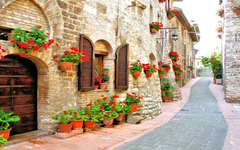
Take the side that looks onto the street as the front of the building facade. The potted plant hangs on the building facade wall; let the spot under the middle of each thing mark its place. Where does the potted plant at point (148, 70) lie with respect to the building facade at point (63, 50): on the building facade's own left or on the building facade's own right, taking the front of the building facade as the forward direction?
on the building facade's own left

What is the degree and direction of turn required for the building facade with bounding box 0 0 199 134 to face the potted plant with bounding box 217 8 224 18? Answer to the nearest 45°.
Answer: approximately 90° to its left

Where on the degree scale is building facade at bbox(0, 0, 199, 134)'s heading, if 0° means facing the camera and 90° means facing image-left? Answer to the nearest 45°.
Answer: approximately 315°

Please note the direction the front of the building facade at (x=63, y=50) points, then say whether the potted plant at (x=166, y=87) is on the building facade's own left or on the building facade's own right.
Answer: on the building facade's own left
